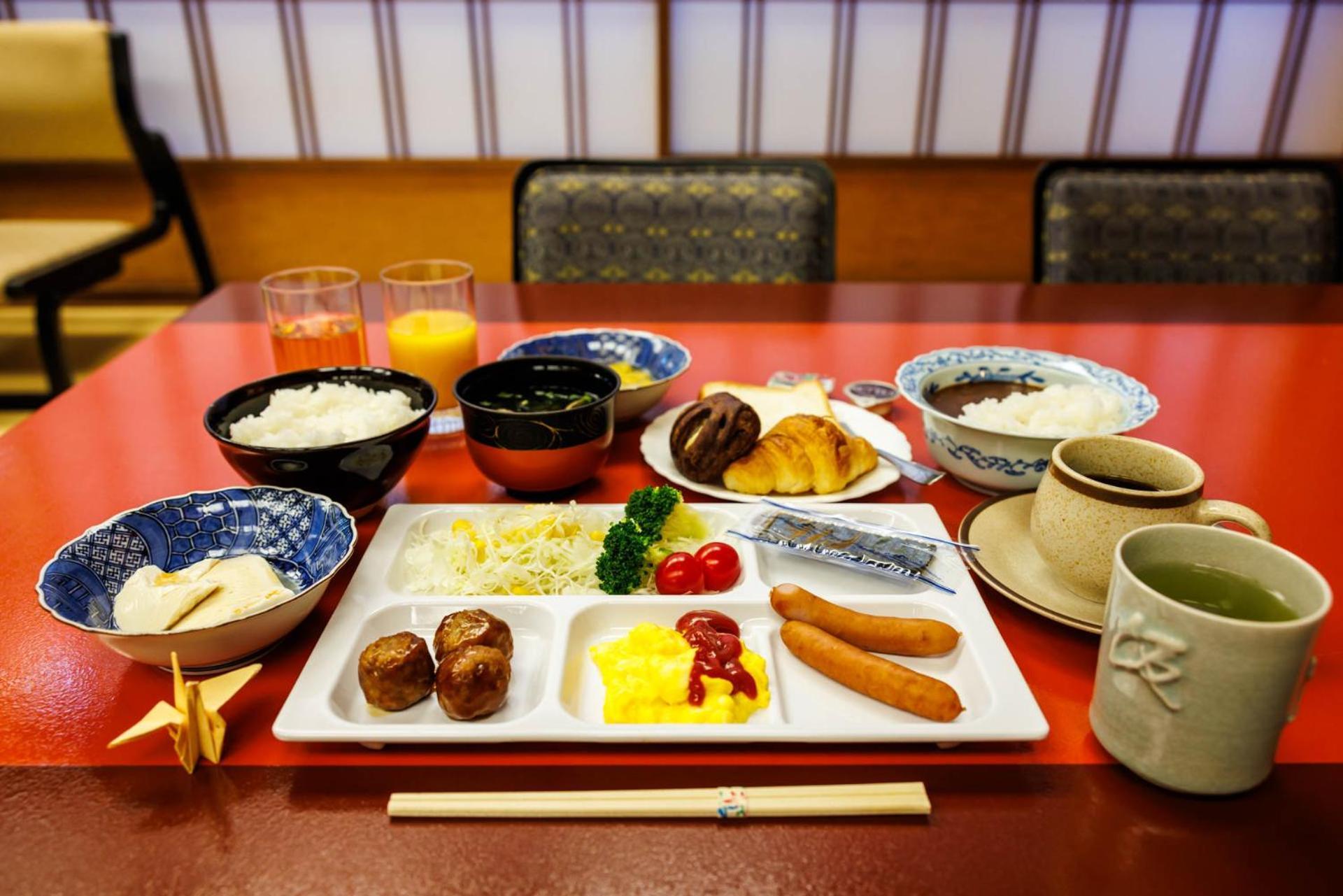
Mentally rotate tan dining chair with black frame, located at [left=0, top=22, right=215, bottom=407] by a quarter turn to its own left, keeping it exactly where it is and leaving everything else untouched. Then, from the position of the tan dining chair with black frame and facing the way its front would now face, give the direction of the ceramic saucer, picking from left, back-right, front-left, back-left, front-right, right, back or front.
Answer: front-right

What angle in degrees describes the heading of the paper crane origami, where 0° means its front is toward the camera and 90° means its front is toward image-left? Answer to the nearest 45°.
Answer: approximately 315°

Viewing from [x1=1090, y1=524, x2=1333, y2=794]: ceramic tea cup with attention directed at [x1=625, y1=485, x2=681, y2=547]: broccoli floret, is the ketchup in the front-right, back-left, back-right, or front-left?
front-left

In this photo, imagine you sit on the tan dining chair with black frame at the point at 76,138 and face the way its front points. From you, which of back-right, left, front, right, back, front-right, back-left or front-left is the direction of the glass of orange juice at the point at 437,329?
front-left

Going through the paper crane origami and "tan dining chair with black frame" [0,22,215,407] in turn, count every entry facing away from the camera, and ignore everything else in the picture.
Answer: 0

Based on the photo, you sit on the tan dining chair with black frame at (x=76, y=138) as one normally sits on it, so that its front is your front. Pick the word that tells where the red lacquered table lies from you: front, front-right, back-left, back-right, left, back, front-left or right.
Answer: front-left

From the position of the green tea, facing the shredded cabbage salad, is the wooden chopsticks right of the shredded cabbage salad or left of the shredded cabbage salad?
left

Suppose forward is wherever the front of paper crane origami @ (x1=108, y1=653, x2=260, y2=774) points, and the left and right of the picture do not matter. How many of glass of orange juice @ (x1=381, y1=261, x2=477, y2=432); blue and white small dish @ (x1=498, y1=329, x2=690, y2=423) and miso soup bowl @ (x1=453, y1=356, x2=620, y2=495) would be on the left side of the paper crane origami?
3

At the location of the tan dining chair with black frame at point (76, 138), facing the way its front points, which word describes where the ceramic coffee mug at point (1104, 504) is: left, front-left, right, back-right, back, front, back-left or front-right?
front-left

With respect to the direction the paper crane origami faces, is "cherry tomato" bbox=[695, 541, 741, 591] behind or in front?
in front
